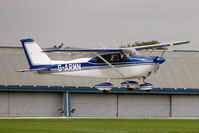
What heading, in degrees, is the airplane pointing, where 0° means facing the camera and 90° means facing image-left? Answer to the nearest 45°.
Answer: approximately 315°
